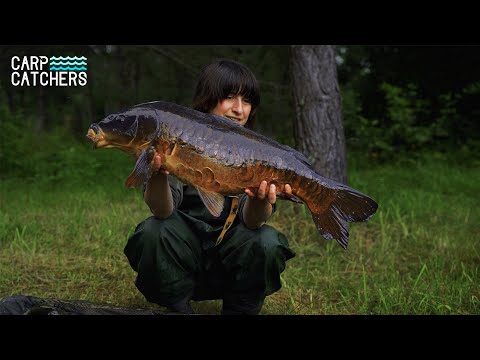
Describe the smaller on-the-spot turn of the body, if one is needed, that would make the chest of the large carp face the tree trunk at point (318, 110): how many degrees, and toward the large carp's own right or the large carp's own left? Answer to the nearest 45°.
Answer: approximately 90° to the large carp's own right

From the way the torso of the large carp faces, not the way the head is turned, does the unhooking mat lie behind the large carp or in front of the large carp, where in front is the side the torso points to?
in front

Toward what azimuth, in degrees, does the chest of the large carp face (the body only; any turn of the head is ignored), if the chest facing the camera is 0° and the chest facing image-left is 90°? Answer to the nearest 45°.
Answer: approximately 90°
